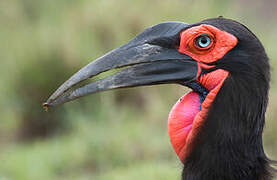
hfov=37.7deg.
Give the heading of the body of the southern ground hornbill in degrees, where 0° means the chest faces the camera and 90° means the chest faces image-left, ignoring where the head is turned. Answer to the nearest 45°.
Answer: approximately 90°
